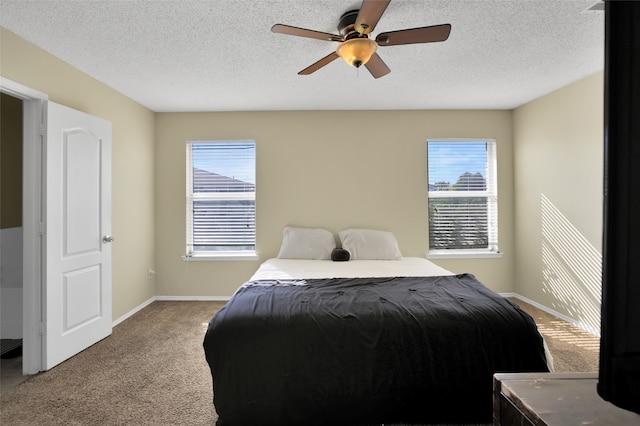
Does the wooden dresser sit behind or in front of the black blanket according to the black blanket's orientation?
in front

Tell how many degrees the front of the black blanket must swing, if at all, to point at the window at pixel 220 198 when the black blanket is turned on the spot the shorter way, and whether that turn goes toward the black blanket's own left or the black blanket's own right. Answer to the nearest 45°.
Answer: approximately 135° to the black blanket's own right

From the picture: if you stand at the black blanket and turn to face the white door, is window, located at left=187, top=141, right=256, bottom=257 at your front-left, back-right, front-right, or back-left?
front-right

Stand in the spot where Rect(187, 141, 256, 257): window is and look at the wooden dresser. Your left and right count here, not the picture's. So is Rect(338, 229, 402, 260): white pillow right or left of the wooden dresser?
left

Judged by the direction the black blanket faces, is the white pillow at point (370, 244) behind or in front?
behind

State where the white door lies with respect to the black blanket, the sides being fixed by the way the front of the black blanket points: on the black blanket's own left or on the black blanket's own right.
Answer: on the black blanket's own right

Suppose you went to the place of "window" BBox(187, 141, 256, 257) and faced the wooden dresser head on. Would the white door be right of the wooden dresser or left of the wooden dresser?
right

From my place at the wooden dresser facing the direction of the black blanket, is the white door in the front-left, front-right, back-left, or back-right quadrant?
front-left

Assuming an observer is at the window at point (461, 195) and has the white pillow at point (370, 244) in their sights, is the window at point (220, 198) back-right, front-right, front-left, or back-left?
front-right
